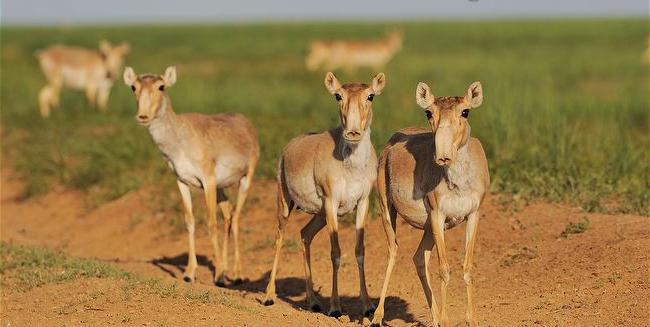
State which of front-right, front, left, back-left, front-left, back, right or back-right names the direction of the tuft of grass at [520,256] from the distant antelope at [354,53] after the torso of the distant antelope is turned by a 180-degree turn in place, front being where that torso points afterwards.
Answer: left

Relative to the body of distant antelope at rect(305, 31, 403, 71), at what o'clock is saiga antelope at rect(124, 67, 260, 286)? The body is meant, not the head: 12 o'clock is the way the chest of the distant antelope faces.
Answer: The saiga antelope is roughly at 3 o'clock from the distant antelope.

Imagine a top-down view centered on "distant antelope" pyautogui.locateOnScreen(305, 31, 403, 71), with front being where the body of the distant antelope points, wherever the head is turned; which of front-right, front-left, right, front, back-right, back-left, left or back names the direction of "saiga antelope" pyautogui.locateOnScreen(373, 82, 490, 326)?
right

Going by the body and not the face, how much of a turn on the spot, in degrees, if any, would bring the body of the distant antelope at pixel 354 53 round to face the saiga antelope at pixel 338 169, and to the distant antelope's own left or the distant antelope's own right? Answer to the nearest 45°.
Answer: approximately 90° to the distant antelope's own right

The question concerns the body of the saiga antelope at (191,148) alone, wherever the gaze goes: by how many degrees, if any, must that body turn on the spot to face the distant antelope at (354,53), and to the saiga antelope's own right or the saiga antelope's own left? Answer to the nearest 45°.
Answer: approximately 135° to the saiga antelope's own right

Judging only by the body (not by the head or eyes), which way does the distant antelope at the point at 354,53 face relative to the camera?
to the viewer's right

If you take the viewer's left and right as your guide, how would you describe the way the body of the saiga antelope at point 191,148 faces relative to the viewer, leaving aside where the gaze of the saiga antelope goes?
facing the viewer and to the left of the viewer

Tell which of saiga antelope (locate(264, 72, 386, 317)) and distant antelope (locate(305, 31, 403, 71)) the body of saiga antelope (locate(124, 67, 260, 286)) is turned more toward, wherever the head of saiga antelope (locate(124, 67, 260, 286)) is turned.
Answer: the saiga antelope

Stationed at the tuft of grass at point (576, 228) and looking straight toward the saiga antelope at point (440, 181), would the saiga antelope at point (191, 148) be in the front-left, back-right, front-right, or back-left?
front-right

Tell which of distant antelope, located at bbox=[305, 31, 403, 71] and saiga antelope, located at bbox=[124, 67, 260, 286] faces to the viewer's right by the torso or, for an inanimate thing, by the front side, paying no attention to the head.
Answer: the distant antelope

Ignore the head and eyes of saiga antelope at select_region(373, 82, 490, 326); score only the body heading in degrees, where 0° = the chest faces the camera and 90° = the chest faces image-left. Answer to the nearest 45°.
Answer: approximately 315°

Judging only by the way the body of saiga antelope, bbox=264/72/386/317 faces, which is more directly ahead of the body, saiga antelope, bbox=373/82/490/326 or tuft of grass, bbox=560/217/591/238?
the saiga antelope

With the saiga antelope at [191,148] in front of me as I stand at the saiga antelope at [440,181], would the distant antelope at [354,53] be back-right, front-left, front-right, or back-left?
front-right

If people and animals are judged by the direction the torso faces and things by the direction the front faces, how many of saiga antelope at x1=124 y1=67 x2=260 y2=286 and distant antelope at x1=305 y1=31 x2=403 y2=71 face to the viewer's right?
1

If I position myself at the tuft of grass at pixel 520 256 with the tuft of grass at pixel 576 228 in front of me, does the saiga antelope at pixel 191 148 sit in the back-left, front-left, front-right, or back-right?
back-left

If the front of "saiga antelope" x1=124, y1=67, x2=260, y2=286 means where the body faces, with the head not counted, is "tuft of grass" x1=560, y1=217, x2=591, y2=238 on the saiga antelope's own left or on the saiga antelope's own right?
on the saiga antelope's own left

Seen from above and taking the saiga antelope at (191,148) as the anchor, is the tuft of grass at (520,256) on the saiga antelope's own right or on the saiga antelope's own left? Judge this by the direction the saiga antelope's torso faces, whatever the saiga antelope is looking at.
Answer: on the saiga antelope's own left

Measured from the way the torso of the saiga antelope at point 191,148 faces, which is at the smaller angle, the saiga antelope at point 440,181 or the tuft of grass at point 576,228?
the saiga antelope
